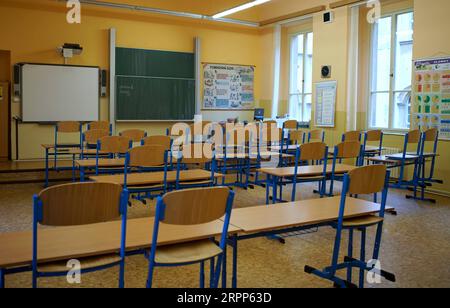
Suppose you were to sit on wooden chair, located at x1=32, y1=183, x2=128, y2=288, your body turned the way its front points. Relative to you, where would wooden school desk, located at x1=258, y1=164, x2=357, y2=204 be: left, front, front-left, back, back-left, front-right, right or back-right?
front-right

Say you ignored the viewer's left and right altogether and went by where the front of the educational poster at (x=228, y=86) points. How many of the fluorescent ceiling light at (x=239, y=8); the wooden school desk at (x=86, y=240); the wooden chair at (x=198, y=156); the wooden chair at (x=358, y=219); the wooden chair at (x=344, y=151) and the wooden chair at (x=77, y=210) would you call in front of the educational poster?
6

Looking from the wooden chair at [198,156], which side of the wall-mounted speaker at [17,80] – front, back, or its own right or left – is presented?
front

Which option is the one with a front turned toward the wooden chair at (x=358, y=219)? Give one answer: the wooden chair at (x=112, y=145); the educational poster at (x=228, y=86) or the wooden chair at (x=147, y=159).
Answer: the educational poster

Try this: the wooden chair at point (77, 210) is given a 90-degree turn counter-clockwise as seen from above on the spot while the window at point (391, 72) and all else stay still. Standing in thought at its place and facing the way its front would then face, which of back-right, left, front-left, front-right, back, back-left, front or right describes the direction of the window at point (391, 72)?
back-right

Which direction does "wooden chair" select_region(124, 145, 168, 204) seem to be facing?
away from the camera

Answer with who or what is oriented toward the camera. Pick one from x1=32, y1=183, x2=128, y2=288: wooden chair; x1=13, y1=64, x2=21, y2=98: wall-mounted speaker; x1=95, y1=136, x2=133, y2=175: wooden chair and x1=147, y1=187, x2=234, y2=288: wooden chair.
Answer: the wall-mounted speaker

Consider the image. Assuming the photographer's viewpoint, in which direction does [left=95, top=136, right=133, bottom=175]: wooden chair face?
facing away from the viewer

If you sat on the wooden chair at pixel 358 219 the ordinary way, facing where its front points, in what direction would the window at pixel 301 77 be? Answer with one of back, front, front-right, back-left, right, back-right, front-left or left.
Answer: front-right

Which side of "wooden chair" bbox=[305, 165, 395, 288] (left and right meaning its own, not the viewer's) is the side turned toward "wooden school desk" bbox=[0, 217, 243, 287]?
left

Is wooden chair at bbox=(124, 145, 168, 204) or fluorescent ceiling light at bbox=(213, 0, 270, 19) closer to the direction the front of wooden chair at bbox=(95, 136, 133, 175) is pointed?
the fluorescent ceiling light

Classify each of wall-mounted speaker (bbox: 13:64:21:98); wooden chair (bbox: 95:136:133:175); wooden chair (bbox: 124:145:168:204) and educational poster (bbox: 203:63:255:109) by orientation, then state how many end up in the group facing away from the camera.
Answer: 2

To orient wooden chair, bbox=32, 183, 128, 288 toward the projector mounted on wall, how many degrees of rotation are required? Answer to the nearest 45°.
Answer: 0° — it already faces it

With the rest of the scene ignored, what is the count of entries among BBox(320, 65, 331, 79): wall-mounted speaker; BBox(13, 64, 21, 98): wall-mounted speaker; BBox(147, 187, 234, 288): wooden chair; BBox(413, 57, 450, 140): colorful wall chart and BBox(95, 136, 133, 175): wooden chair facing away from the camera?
2

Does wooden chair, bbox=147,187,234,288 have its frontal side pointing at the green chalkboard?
yes

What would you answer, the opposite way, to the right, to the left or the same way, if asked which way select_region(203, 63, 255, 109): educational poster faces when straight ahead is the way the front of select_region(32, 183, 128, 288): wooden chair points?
the opposite way

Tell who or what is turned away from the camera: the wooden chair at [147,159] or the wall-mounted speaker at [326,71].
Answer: the wooden chair

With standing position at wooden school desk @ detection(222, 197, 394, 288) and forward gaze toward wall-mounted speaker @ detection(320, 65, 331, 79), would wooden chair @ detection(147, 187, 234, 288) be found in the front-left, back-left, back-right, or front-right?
back-left
